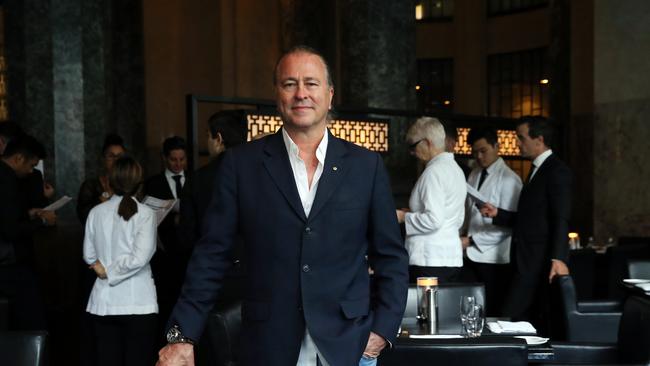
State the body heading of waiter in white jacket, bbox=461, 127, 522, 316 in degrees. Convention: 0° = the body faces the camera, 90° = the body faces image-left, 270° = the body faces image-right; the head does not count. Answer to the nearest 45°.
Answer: approximately 45°

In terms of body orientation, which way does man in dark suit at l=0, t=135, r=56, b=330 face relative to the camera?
to the viewer's right

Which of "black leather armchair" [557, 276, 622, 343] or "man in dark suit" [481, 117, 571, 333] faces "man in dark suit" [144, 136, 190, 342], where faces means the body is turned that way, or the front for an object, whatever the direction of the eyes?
"man in dark suit" [481, 117, 571, 333]

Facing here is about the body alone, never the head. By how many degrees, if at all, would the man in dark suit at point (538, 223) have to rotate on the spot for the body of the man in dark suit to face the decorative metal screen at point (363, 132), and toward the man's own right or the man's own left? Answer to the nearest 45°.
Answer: approximately 45° to the man's own right

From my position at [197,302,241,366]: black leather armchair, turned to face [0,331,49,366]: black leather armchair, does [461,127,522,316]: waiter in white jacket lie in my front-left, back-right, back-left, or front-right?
back-right

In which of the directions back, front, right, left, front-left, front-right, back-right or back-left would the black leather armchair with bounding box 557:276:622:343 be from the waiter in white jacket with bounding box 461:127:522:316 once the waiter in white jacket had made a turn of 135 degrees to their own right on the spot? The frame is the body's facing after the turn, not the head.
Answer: back-right

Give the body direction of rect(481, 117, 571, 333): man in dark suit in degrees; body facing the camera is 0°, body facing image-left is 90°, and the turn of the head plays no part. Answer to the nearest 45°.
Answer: approximately 90°

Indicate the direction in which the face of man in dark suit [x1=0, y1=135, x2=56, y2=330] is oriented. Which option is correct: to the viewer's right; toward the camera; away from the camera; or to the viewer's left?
to the viewer's right

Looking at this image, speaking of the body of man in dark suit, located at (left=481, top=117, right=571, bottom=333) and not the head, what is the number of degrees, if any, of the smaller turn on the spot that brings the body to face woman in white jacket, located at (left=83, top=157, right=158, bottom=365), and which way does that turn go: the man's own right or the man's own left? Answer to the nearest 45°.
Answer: approximately 45° to the man's own left

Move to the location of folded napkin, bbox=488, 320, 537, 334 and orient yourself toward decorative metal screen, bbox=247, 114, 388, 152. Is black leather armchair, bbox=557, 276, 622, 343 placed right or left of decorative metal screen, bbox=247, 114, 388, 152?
right

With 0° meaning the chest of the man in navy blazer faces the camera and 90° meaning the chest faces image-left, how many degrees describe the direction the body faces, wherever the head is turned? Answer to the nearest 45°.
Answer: approximately 0°
